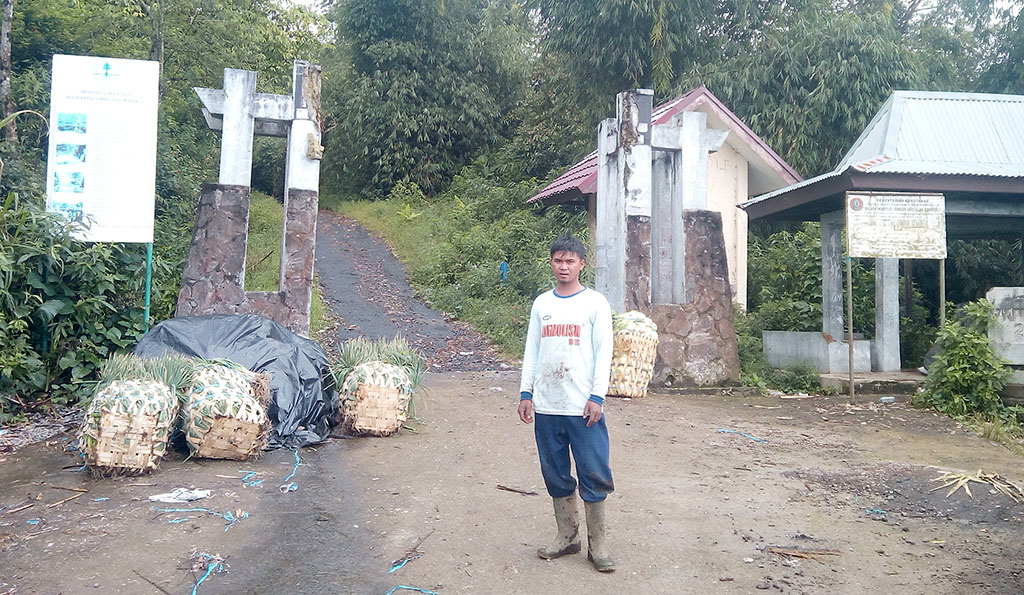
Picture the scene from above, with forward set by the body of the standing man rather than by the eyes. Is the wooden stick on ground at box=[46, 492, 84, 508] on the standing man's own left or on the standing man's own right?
on the standing man's own right

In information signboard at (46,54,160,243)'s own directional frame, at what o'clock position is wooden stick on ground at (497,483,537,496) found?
The wooden stick on ground is roughly at 11 o'clock from the information signboard.

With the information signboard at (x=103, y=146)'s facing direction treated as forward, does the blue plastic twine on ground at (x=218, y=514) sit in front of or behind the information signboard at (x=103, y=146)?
in front

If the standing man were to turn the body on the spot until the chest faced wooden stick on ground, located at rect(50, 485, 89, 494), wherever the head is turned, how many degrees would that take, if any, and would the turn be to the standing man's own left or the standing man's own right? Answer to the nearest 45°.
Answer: approximately 90° to the standing man's own right

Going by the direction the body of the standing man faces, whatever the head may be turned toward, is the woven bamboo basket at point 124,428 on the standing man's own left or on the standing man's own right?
on the standing man's own right

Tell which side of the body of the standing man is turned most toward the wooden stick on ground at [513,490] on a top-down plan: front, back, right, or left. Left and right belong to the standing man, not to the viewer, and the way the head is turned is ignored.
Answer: back

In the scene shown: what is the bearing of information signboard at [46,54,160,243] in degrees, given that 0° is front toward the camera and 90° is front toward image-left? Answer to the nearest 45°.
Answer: approximately 0°

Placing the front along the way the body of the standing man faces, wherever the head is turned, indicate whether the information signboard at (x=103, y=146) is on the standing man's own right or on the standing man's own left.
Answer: on the standing man's own right

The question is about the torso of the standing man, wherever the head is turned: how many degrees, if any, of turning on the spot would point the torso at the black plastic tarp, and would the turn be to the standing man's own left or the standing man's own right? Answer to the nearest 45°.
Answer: approximately 135° to the standing man's own right

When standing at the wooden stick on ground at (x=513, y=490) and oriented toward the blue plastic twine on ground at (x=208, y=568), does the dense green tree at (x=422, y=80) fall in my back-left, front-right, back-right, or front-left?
back-right

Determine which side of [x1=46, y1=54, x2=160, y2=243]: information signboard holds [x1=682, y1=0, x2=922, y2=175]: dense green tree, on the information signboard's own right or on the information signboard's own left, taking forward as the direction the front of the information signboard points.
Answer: on the information signboard's own left

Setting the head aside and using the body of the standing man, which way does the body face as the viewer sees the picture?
toward the camera

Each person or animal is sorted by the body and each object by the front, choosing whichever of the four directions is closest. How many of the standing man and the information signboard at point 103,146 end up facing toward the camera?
2
